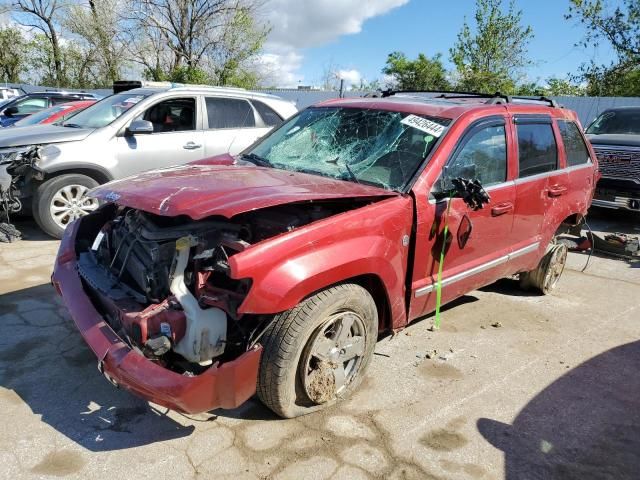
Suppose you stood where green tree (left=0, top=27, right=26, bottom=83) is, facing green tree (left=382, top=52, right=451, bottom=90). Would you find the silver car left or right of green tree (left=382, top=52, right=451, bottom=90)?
right

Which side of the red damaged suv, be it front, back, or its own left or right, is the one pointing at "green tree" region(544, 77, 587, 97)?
back

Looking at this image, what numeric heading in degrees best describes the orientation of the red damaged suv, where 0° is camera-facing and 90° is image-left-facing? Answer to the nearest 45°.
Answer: approximately 45°

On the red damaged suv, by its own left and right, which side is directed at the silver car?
right

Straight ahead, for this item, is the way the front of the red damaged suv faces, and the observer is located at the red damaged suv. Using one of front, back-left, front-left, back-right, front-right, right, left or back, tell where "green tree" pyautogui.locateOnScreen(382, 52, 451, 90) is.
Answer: back-right

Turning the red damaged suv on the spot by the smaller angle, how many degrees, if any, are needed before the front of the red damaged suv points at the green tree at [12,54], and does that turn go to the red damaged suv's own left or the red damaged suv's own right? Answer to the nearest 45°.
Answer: approximately 90° to the red damaged suv's own right

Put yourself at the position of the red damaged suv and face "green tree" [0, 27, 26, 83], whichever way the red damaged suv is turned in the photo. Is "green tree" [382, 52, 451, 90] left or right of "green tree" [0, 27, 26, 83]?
right
